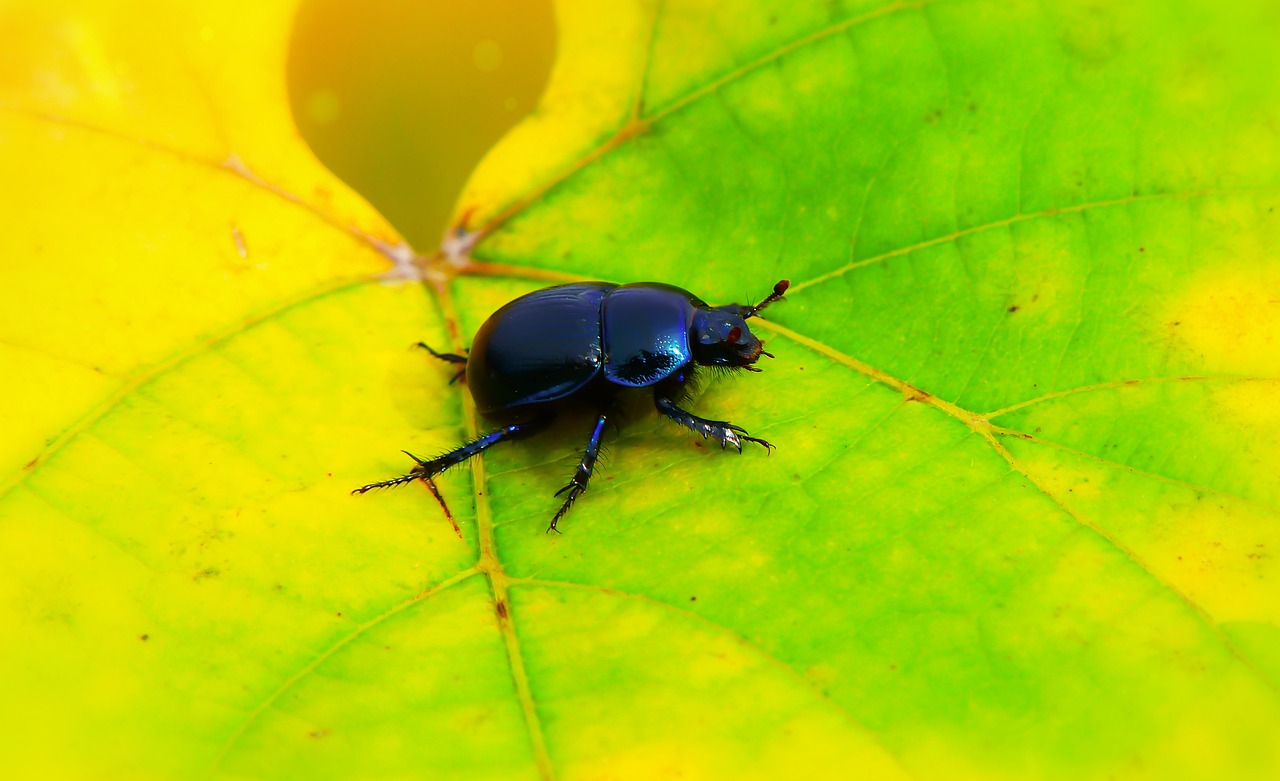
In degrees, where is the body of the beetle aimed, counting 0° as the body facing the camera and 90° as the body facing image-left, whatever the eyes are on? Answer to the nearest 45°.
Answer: approximately 270°
